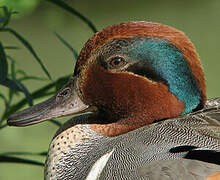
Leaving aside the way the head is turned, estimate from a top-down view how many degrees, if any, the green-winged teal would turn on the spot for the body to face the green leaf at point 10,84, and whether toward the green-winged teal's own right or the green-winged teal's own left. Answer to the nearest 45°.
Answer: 0° — it already faces it

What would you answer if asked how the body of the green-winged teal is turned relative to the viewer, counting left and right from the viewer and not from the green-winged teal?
facing to the left of the viewer
